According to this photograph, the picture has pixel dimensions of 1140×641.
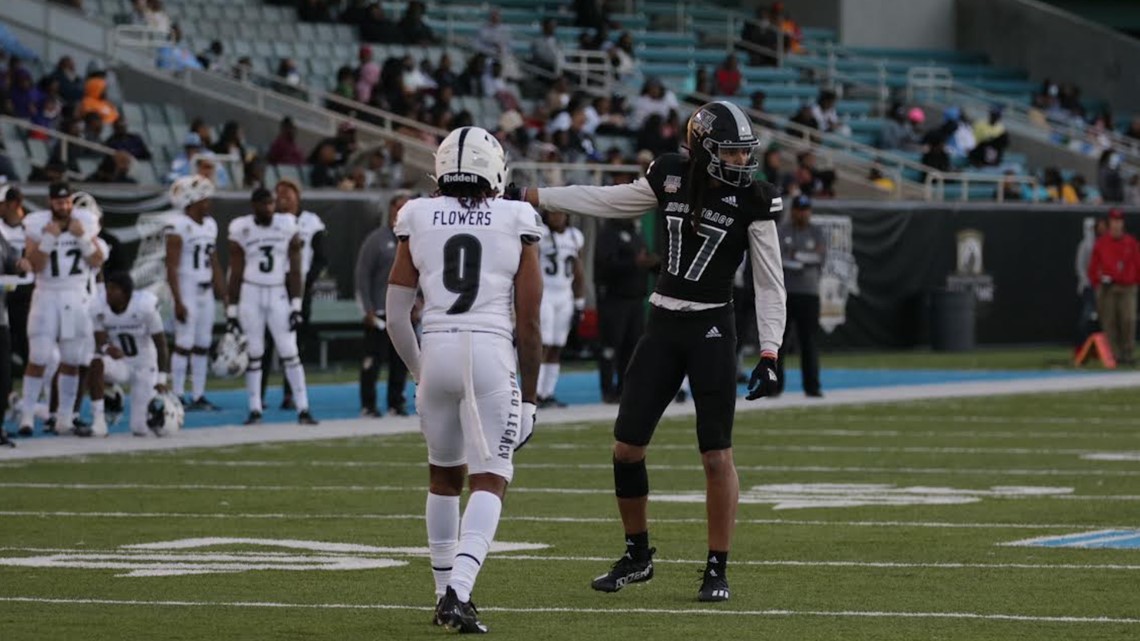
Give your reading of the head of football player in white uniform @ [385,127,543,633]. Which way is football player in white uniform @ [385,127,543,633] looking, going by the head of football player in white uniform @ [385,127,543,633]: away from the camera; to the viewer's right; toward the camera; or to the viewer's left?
away from the camera

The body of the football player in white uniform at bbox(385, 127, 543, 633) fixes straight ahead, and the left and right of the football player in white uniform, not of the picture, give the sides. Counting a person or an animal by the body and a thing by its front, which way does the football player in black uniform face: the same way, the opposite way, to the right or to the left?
the opposite way

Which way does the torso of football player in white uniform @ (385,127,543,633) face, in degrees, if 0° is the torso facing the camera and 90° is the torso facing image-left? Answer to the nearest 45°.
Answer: approximately 180°

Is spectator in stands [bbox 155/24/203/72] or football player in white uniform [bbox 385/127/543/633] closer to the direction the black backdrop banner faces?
the football player in white uniform

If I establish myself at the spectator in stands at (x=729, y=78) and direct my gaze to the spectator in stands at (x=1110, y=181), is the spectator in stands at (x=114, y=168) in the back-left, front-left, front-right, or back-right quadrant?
back-right

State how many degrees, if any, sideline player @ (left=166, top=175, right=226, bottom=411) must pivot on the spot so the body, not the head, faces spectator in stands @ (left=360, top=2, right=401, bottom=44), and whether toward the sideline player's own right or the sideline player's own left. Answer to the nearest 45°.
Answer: approximately 135° to the sideline player's own left
